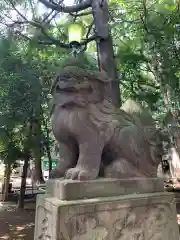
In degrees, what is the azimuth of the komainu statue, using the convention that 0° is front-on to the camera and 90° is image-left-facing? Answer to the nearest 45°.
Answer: approximately 45°

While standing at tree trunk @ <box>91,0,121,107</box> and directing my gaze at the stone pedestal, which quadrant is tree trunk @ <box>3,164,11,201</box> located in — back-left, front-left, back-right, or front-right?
back-right

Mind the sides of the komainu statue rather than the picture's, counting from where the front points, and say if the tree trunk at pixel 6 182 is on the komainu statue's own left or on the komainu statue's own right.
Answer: on the komainu statue's own right
